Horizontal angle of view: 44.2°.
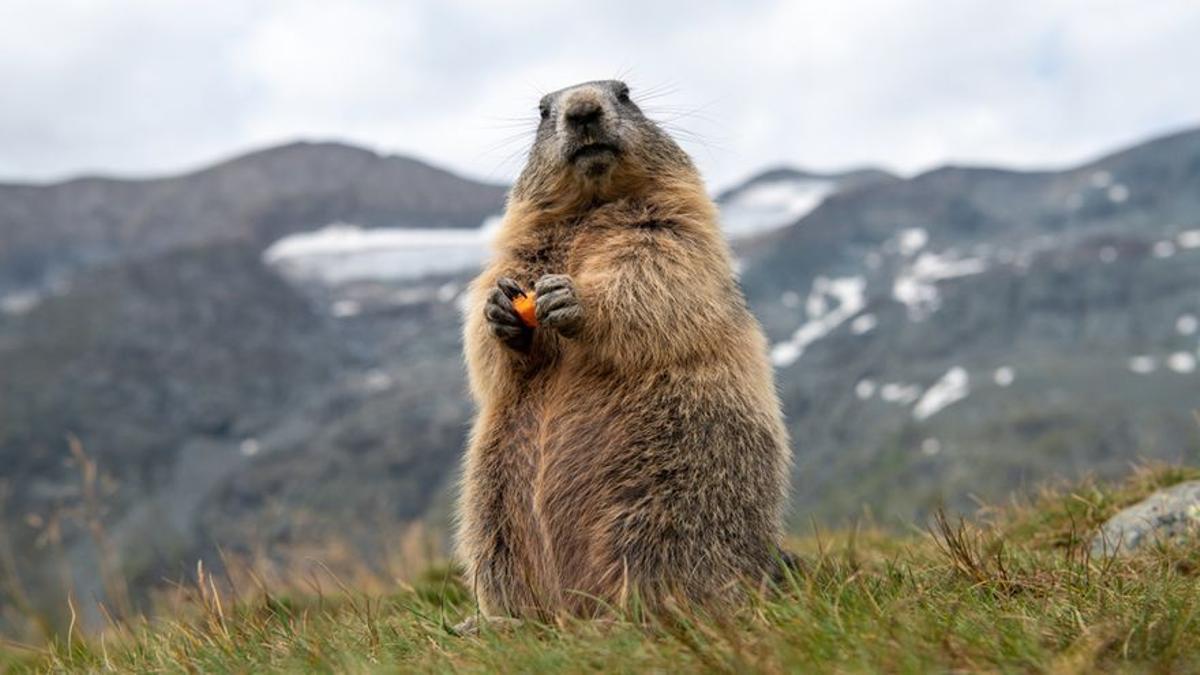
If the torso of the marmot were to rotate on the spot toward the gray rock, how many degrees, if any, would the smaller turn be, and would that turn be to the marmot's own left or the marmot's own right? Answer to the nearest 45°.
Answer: approximately 135° to the marmot's own left

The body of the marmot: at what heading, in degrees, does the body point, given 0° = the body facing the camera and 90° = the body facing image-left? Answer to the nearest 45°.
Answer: approximately 45°
